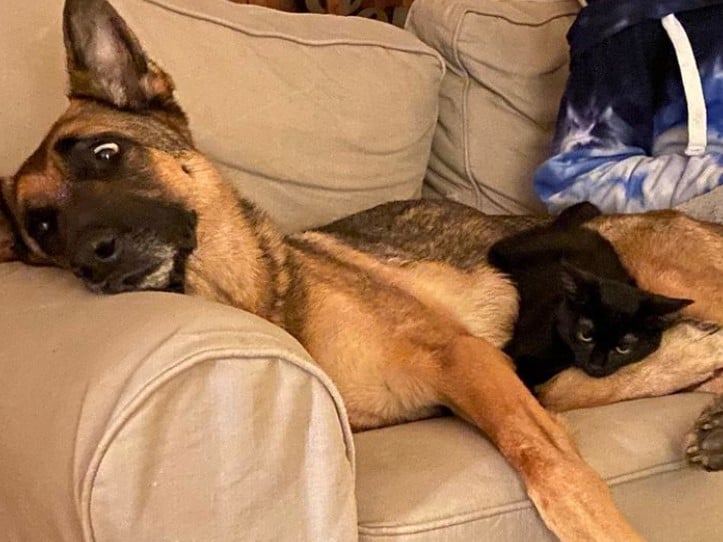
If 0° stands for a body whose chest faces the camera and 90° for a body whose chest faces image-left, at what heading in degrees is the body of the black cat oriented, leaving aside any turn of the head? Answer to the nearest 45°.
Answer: approximately 315°

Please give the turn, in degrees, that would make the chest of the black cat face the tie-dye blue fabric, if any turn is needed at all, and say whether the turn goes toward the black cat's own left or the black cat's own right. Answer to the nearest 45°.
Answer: approximately 135° to the black cat's own left
